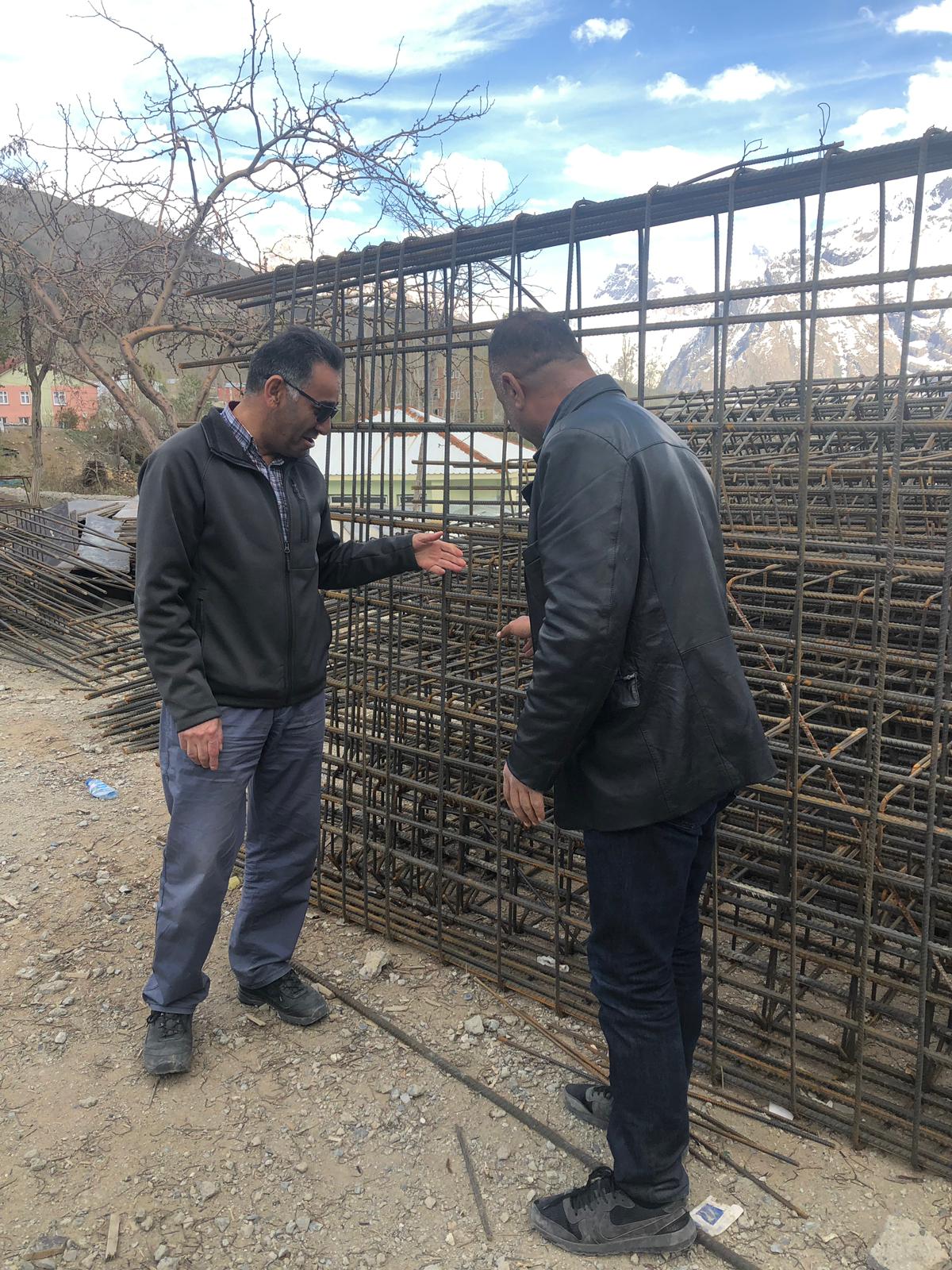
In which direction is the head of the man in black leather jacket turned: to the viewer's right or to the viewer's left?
to the viewer's left

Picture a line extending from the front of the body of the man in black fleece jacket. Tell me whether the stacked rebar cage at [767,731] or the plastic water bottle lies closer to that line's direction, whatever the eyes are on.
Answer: the stacked rebar cage

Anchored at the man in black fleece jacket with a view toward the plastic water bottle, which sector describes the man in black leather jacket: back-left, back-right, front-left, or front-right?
back-right

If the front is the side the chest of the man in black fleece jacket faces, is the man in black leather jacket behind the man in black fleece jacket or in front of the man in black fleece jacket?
in front

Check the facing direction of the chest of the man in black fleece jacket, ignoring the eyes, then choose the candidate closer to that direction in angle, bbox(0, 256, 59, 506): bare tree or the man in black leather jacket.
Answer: the man in black leather jacket

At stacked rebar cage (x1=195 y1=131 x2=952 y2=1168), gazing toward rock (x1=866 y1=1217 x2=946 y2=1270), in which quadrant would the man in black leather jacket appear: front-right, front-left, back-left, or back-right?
front-right

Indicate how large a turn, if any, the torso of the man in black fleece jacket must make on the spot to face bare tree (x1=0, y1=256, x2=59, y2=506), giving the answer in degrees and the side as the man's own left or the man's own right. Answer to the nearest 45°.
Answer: approximately 135° to the man's own left

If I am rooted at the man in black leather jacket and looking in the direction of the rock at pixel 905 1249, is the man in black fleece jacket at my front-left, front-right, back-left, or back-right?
back-left

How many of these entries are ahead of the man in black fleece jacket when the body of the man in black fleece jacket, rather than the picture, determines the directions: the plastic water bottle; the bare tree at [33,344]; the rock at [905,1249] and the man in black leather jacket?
2

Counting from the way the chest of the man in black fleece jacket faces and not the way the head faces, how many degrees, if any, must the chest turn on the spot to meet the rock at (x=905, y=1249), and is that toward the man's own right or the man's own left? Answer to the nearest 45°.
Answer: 0° — they already face it

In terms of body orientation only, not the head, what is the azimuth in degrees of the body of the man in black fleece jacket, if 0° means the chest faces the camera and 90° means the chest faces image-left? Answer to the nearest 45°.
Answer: approximately 315°

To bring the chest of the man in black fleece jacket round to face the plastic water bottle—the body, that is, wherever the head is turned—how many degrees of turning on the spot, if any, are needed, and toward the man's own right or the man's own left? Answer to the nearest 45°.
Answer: approximately 135° to the man's own left

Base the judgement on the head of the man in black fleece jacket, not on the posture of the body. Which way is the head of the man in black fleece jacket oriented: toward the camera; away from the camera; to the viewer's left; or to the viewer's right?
to the viewer's right
